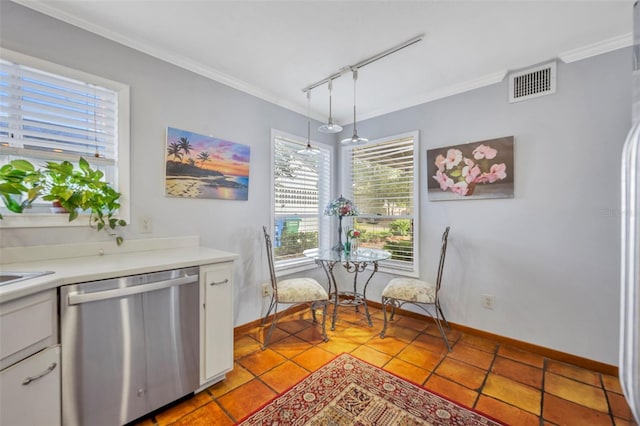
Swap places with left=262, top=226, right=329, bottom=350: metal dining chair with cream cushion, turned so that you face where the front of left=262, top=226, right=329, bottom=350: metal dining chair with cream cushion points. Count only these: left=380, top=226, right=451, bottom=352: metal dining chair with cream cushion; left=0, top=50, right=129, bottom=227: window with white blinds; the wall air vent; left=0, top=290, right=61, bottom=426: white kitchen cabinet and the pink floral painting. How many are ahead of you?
3

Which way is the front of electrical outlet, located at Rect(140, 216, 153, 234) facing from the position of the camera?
facing the viewer

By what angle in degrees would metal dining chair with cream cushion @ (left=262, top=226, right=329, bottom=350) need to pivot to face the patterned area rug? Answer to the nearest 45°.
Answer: approximately 45° to its right

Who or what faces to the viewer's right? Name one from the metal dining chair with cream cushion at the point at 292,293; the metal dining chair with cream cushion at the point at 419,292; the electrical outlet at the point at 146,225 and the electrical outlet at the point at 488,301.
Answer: the metal dining chair with cream cushion at the point at 292,293

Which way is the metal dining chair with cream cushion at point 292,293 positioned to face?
to the viewer's right

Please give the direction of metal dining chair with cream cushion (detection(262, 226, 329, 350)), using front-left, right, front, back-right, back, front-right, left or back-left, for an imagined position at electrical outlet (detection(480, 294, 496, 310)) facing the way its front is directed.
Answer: front-right

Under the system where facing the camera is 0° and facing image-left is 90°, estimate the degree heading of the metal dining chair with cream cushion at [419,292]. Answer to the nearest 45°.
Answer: approximately 90°

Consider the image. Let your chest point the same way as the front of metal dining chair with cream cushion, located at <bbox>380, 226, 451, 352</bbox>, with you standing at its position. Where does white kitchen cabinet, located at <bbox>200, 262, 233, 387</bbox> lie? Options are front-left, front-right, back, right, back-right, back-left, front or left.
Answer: front-left

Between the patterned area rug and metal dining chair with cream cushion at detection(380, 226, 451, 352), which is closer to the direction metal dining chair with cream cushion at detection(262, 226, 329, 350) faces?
the metal dining chair with cream cushion

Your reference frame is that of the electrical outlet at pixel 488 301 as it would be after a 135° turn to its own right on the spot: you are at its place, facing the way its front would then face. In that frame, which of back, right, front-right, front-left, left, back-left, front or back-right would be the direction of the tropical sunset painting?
left

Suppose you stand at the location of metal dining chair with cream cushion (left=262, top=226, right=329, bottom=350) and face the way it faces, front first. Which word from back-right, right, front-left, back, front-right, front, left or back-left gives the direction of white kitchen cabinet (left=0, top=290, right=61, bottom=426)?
back-right

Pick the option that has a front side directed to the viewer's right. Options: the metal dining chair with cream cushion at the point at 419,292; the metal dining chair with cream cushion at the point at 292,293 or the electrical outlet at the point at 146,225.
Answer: the metal dining chair with cream cushion at the point at 292,293
